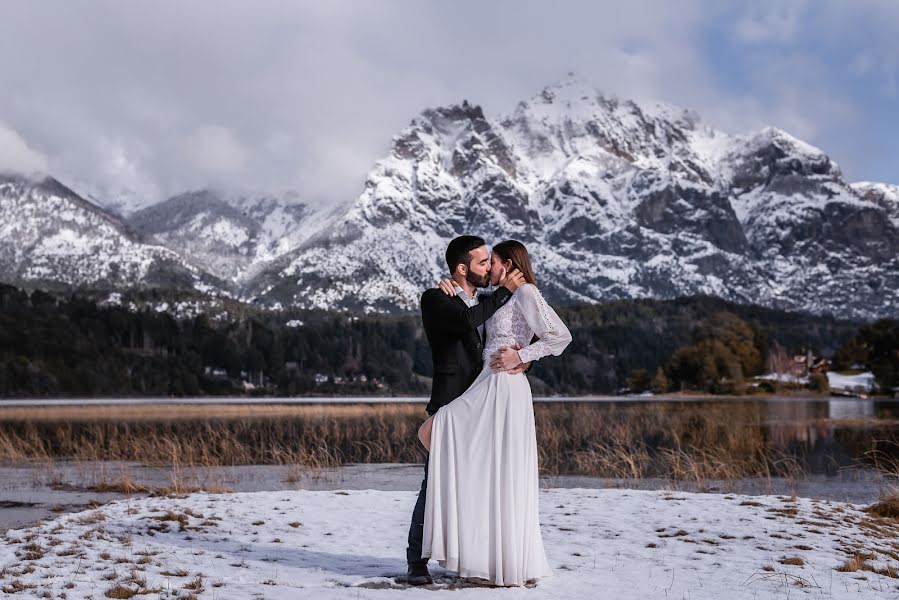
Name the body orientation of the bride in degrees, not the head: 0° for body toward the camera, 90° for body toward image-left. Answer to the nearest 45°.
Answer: approximately 90°

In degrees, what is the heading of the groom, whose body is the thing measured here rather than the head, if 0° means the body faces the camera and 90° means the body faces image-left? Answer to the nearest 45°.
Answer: approximately 270°

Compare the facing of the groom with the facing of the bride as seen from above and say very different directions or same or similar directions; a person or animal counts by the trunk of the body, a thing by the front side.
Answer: very different directions

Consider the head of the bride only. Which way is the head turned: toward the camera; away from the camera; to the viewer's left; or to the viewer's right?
to the viewer's left

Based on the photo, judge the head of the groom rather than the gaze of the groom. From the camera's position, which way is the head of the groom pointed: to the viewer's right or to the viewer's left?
to the viewer's right

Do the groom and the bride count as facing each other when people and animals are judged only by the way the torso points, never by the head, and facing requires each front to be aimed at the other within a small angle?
yes
